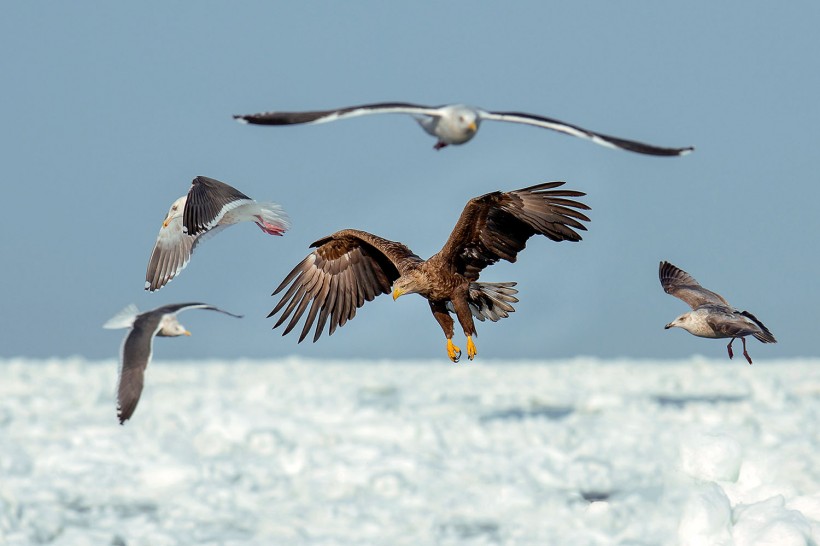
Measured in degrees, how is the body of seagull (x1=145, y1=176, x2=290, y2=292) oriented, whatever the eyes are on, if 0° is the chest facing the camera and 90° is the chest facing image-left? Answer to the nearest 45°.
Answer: approximately 90°

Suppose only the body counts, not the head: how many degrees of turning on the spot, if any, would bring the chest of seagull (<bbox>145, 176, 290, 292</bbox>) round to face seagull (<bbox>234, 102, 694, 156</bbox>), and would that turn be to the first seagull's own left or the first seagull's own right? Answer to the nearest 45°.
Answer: approximately 135° to the first seagull's own left

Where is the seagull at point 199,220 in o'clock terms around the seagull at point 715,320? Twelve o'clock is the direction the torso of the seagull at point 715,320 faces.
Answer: the seagull at point 199,220 is roughly at 12 o'clock from the seagull at point 715,320.

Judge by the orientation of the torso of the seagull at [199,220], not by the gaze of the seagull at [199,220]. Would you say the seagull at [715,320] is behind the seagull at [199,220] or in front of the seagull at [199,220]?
behind

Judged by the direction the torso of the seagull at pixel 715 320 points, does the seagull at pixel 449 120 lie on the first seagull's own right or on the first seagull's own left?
on the first seagull's own left

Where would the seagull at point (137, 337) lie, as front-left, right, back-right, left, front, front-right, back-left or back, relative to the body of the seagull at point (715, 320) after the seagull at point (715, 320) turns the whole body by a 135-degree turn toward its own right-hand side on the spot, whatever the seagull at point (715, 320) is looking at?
back-left

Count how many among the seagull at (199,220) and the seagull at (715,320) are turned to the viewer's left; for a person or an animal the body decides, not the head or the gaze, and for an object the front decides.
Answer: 2

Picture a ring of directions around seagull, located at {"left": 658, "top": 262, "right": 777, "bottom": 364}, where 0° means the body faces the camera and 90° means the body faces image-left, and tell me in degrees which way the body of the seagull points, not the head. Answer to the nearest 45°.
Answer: approximately 90°
